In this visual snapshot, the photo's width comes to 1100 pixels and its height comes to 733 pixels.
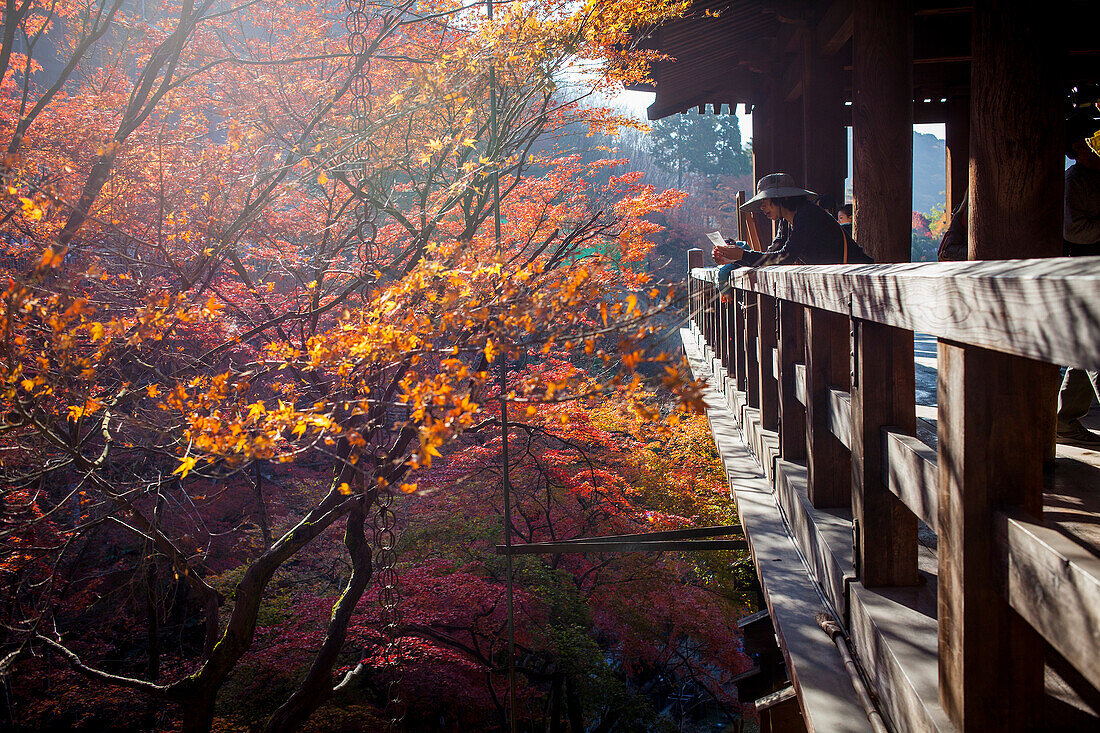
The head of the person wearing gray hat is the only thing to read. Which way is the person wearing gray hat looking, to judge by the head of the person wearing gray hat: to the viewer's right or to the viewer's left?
to the viewer's left

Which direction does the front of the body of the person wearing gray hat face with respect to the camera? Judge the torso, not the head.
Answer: to the viewer's left

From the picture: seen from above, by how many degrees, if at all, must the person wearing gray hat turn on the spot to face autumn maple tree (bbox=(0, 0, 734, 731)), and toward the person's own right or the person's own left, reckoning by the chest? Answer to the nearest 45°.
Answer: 0° — they already face it
